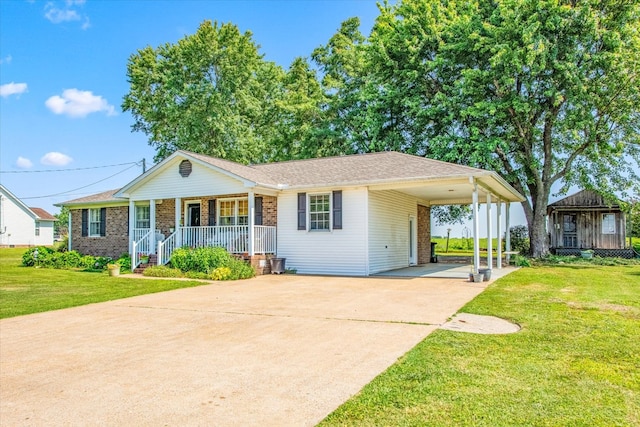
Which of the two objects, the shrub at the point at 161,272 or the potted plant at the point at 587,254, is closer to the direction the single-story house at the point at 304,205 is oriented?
the shrub

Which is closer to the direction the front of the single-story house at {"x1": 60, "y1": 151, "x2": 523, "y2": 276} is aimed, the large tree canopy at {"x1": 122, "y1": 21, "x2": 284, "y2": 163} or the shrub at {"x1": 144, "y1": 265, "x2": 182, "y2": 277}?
the shrub

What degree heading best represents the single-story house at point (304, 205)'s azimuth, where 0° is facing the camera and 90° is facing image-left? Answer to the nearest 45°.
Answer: approximately 45°

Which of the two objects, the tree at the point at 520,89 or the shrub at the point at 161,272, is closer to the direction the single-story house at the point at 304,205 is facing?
the shrub

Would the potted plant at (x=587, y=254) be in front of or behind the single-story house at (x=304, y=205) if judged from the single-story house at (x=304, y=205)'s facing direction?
behind

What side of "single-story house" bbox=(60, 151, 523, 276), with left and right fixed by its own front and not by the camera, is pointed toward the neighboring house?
right

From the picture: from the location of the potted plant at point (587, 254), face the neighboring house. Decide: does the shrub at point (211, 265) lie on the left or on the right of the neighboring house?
left

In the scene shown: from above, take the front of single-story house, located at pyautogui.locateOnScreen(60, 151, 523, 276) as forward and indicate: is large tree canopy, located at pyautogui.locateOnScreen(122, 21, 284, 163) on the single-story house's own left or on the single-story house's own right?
on the single-story house's own right

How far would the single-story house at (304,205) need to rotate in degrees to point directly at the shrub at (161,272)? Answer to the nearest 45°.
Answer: approximately 45° to its right
